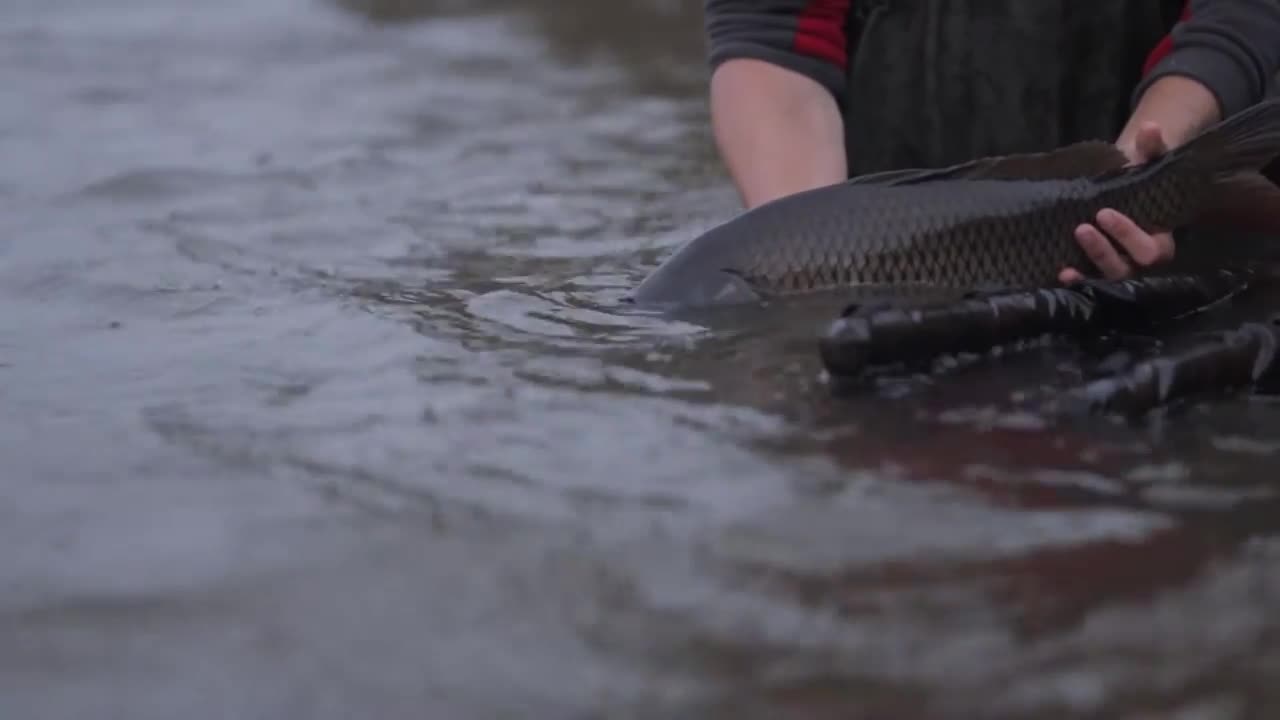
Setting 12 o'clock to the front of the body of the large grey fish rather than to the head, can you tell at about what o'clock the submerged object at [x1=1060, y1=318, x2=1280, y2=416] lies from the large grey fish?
The submerged object is roughly at 8 o'clock from the large grey fish.

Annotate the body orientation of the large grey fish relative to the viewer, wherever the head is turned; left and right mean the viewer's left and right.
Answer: facing to the left of the viewer
